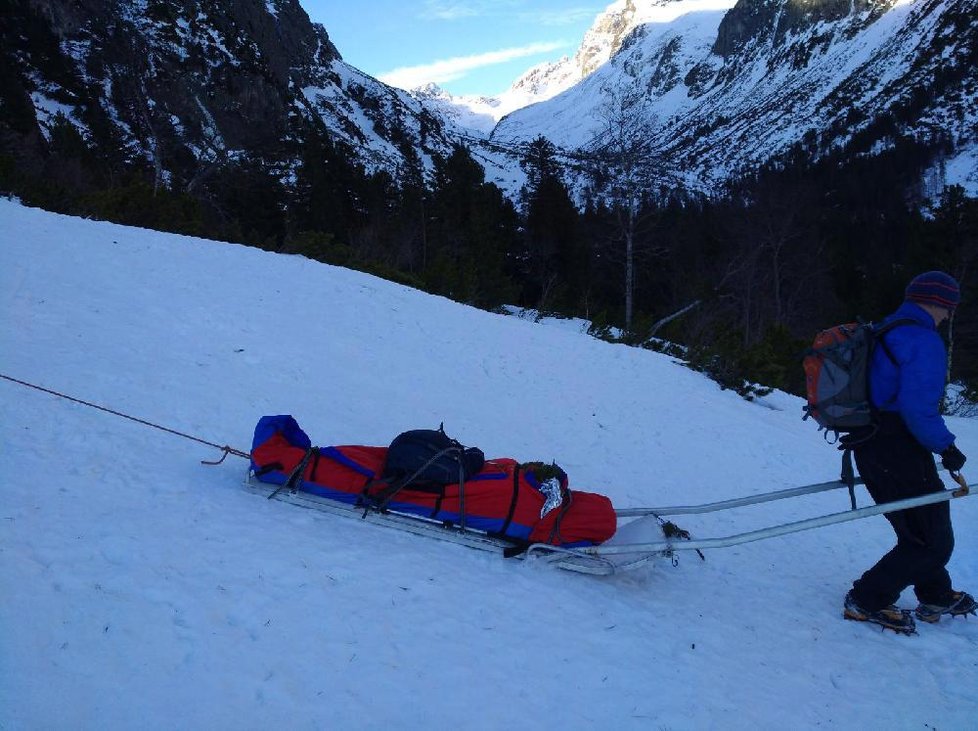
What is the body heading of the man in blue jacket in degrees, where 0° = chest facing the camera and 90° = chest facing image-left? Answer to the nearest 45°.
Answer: approximately 270°

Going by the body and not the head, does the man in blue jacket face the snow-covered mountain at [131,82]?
no

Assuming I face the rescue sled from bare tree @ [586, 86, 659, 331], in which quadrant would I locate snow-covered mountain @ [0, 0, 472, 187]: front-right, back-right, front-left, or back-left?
back-right

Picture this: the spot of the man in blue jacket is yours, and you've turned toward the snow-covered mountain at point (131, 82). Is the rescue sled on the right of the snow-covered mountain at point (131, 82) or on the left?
left

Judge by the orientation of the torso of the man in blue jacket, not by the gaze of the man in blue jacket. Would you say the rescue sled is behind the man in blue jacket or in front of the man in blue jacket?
behind

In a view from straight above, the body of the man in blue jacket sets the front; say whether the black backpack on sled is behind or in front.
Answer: behind
